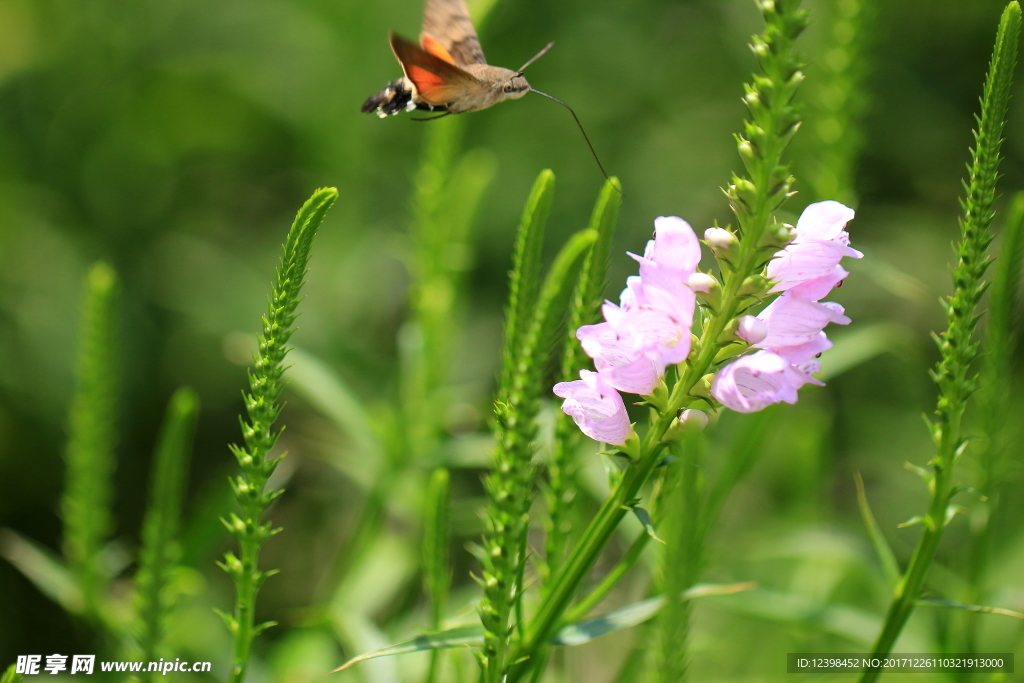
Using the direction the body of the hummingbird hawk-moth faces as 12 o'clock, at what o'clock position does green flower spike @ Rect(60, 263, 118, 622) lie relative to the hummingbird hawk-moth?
The green flower spike is roughly at 6 o'clock from the hummingbird hawk-moth.

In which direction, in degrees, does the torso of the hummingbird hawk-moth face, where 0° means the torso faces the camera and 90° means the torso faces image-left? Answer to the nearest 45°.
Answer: approximately 270°

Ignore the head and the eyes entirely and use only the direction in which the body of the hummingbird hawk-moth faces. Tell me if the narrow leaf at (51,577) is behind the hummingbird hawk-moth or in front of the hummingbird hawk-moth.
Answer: behind
